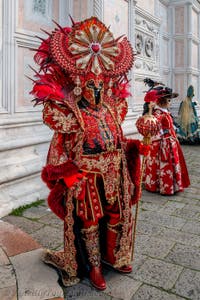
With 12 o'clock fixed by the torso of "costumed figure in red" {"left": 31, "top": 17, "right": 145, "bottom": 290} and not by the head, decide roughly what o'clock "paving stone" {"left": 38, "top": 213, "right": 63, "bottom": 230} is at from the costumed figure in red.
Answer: The paving stone is roughly at 7 o'clock from the costumed figure in red.

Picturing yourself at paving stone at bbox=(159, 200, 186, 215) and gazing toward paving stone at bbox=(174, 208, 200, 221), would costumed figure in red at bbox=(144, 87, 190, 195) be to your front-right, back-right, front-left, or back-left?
back-left

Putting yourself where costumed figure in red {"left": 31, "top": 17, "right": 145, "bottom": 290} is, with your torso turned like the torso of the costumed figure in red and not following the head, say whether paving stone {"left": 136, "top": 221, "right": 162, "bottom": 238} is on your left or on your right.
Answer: on your left

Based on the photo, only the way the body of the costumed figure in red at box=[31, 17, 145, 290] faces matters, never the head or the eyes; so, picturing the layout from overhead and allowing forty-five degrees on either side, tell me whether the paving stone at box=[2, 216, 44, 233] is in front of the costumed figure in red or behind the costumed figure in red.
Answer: behind

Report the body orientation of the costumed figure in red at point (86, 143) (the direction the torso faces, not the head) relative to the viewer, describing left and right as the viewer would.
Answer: facing the viewer and to the right of the viewer

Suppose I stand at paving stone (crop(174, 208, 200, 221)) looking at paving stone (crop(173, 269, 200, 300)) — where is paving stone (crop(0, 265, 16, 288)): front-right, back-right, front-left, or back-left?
front-right

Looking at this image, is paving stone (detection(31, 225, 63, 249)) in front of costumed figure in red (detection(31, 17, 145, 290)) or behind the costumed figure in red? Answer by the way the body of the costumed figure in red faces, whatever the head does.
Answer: behind

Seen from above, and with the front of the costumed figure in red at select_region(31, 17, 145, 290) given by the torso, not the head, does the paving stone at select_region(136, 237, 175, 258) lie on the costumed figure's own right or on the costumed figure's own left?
on the costumed figure's own left

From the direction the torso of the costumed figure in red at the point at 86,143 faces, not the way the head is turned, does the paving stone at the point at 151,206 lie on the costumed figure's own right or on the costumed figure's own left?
on the costumed figure's own left

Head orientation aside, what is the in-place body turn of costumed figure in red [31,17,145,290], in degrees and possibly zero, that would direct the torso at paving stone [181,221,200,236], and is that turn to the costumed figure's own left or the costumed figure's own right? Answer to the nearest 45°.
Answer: approximately 90° to the costumed figure's own left
